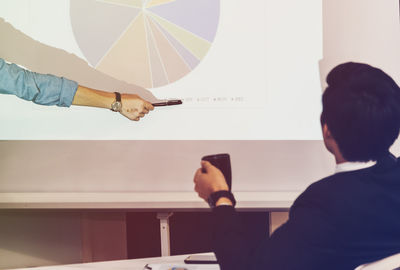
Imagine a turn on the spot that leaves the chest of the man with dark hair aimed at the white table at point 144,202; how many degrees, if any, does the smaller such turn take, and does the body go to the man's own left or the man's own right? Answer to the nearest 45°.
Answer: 0° — they already face it

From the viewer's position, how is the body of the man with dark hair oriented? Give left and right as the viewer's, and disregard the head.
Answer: facing away from the viewer and to the left of the viewer

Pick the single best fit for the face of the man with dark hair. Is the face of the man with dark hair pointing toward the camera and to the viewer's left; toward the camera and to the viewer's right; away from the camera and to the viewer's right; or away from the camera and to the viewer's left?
away from the camera and to the viewer's left
